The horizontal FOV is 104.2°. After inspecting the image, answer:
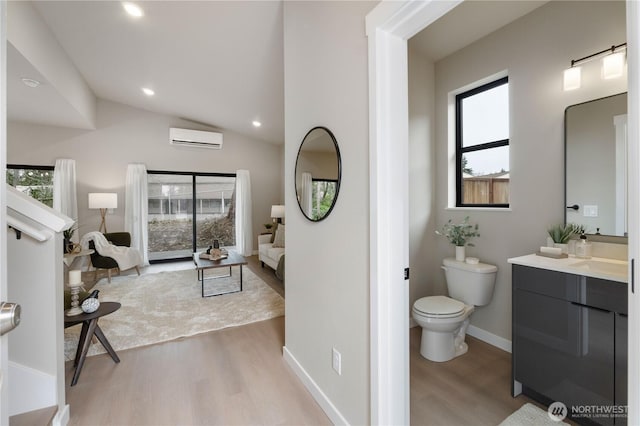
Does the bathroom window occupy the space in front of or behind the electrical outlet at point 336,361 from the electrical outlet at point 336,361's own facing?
behind

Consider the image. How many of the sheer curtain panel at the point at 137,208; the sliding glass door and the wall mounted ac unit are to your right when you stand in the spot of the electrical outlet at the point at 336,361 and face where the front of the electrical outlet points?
3

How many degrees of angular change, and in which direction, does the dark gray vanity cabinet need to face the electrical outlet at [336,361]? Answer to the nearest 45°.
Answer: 0° — it already faces it

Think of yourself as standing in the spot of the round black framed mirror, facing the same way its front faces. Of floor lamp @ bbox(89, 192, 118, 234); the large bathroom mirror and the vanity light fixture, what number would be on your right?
1

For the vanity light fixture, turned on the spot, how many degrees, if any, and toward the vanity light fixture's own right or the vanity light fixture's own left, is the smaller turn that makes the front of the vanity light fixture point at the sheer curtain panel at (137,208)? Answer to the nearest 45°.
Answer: approximately 45° to the vanity light fixture's own right

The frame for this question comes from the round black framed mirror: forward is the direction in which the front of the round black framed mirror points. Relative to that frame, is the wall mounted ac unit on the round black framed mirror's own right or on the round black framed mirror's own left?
on the round black framed mirror's own right

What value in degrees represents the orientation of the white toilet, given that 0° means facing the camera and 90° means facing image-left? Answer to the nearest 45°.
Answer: approximately 45°

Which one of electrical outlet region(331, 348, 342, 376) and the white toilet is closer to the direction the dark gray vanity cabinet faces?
the electrical outlet

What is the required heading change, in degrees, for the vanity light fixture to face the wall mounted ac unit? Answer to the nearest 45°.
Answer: approximately 45° to its right

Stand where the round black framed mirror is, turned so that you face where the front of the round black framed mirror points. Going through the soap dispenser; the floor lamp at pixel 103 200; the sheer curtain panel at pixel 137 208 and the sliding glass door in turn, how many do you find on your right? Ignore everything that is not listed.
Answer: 3

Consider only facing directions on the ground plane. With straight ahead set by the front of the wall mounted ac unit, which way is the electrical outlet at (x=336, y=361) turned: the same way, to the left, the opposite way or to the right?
to the right
